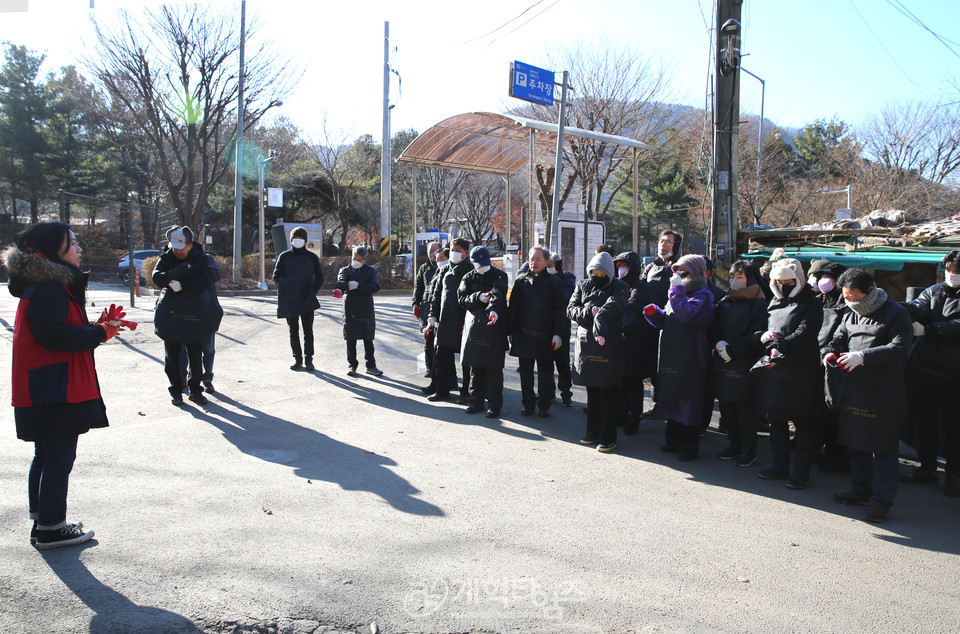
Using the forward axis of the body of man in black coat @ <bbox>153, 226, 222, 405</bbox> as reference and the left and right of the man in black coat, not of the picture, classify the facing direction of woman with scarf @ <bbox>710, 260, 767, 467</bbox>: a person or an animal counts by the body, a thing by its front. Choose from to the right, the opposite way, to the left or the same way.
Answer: to the right

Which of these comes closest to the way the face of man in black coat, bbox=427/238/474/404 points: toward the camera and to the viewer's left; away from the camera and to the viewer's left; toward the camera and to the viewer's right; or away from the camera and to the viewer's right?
toward the camera and to the viewer's left

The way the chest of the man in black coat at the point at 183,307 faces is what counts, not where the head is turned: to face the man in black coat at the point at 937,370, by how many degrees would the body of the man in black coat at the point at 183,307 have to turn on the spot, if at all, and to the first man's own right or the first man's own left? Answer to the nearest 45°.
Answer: approximately 45° to the first man's own left

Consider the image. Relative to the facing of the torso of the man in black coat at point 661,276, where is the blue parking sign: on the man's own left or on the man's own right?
on the man's own right

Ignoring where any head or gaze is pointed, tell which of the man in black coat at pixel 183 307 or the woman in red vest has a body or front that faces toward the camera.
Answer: the man in black coat

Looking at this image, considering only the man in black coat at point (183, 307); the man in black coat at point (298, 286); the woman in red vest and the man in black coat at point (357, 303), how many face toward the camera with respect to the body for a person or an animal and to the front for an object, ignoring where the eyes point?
3

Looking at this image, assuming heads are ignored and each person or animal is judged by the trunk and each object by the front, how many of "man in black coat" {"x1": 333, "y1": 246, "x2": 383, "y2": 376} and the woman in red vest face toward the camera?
1

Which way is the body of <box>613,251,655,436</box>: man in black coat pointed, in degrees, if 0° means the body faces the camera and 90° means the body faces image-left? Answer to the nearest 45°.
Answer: approximately 45°

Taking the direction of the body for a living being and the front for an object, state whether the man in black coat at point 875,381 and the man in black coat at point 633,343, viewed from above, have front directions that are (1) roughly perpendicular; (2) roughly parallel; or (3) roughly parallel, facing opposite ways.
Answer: roughly parallel

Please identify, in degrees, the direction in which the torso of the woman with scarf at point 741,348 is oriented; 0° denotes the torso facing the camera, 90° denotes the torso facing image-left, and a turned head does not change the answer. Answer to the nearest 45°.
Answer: approximately 45°

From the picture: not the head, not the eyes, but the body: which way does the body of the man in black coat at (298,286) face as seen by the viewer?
toward the camera

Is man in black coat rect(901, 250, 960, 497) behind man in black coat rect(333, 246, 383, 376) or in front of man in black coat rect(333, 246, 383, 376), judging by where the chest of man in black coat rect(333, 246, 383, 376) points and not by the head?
in front

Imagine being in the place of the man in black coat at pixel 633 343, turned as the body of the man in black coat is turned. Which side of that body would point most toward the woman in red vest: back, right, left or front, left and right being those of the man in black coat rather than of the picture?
front

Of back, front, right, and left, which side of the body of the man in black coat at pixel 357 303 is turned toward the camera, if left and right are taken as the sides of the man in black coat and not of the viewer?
front
